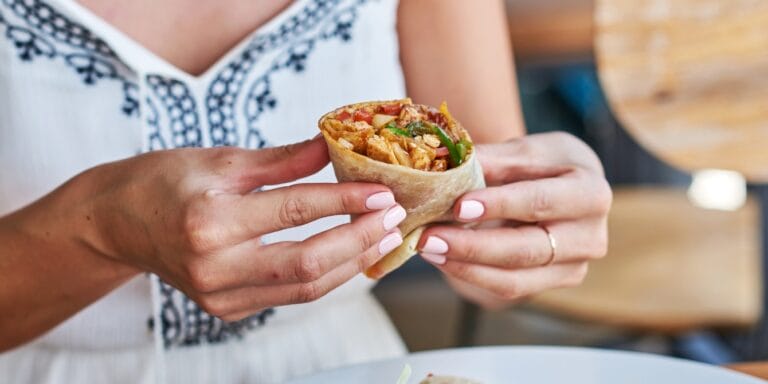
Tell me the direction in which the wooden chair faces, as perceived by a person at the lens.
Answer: facing the viewer and to the left of the viewer

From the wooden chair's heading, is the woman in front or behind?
in front

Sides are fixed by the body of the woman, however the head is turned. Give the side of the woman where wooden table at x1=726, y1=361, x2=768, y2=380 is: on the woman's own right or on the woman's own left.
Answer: on the woman's own left

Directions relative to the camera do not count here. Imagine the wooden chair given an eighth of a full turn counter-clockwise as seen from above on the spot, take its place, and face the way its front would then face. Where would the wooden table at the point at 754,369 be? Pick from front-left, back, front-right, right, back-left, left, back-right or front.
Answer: front

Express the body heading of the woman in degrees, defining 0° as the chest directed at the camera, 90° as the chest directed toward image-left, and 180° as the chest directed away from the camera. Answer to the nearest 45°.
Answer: approximately 0°

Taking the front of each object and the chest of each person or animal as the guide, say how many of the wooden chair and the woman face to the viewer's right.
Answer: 0

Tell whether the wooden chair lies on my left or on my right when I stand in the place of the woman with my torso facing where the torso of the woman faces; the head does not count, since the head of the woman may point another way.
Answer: on my left
